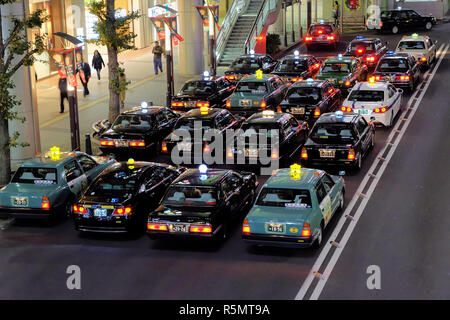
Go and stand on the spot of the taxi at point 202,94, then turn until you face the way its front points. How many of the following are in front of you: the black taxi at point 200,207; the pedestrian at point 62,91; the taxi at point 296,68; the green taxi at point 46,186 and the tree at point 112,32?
1

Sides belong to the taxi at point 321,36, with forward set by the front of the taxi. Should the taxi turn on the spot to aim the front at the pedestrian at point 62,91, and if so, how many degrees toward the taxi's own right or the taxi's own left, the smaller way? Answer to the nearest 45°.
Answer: approximately 135° to the taxi's own left

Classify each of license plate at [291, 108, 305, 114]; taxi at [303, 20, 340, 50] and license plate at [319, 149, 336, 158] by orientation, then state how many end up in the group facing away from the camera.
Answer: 1

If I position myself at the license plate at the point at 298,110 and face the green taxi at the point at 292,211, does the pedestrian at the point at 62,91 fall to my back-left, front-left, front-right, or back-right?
back-right

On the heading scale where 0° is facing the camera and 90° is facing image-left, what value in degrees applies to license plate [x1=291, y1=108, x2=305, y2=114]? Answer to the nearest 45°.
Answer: approximately 0°

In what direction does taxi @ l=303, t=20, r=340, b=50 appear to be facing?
away from the camera

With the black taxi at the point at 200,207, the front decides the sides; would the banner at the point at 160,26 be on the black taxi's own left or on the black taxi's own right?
on the black taxi's own left

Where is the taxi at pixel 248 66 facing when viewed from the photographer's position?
facing away from the viewer and to the right of the viewer

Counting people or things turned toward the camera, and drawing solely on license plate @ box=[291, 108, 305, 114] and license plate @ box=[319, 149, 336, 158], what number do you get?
2

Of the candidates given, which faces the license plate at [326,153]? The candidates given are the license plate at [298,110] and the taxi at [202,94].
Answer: the license plate at [298,110]

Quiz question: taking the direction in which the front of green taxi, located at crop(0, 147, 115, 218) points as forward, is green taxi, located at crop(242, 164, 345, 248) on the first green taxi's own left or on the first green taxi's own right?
on the first green taxi's own right

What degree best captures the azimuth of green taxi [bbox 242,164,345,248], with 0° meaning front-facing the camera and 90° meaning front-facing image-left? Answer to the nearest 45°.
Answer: approximately 225°

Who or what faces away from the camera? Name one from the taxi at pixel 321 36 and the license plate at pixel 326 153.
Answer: the taxi

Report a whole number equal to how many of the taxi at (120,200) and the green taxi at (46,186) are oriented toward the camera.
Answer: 0

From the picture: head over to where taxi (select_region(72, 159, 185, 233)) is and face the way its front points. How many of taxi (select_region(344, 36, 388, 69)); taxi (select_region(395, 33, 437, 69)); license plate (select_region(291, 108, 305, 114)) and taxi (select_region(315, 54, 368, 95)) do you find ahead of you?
4

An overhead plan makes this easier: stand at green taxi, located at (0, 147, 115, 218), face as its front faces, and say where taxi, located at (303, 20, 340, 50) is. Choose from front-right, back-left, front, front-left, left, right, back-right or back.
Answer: front

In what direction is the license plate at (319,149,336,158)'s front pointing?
toward the camera

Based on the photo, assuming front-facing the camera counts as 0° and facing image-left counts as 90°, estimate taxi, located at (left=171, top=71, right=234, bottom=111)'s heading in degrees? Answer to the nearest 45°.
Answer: approximately 225°
